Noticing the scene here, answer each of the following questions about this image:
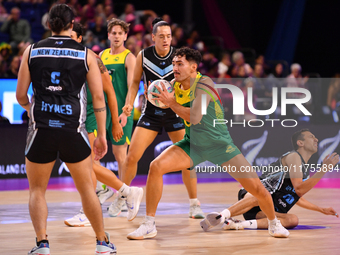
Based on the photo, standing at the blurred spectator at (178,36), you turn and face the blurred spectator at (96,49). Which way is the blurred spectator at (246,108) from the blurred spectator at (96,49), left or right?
left

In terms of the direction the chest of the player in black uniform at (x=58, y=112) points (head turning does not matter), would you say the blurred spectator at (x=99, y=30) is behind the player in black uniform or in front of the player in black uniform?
in front

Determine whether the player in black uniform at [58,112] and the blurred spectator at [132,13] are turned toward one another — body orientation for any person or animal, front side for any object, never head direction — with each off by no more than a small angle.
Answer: yes

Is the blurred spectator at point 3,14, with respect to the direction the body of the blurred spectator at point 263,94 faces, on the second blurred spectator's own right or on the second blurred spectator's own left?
on the second blurred spectator's own right

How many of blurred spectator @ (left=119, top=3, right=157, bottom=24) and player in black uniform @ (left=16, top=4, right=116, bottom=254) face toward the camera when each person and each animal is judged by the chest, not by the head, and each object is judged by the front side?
1

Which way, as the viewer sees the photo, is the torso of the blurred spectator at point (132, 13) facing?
toward the camera

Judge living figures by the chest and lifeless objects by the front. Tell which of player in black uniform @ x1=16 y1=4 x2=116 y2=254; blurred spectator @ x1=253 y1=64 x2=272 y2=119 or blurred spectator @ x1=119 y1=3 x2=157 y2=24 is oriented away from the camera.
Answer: the player in black uniform

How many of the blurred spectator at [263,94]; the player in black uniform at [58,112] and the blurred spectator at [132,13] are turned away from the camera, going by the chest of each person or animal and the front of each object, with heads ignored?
1

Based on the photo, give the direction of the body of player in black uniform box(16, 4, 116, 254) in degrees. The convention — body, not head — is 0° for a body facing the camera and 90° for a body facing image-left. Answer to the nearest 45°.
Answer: approximately 180°

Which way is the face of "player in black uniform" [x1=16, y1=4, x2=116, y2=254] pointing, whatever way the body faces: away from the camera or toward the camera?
away from the camera

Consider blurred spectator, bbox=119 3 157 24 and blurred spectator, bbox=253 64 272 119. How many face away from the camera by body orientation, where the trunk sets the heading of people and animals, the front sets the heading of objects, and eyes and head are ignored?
0

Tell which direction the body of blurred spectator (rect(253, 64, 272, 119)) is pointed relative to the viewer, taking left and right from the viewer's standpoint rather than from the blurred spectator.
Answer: facing the viewer and to the left of the viewer

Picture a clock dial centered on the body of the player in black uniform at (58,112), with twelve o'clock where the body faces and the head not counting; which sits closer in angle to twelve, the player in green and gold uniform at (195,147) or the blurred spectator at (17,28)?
the blurred spectator

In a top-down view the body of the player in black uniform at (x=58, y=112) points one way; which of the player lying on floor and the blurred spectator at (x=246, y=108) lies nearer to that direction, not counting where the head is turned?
the blurred spectator

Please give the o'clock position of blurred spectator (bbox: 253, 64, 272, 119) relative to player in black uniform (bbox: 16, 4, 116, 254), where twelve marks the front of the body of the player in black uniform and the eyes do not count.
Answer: The blurred spectator is roughly at 1 o'clock from the player in black uniform.
